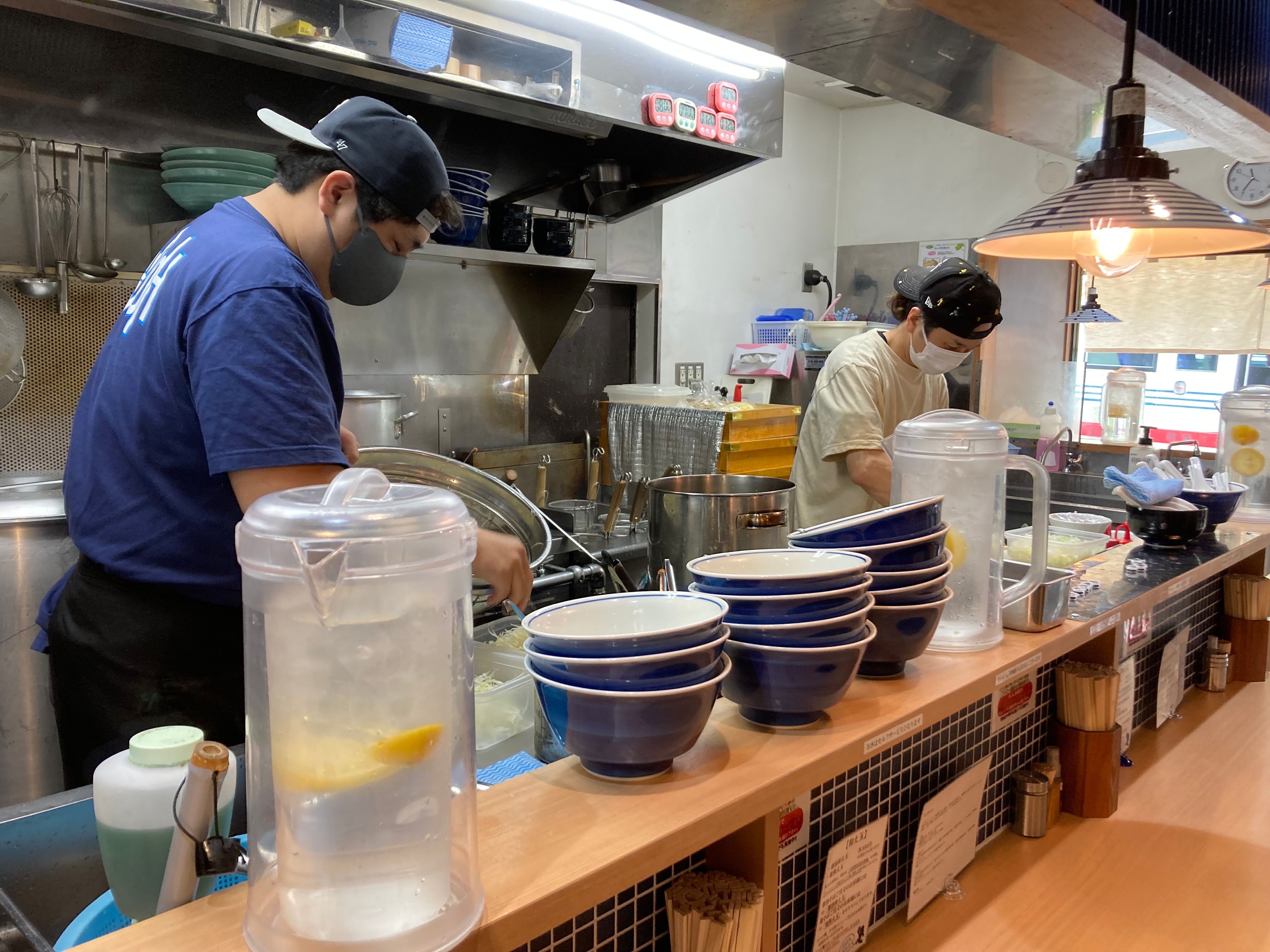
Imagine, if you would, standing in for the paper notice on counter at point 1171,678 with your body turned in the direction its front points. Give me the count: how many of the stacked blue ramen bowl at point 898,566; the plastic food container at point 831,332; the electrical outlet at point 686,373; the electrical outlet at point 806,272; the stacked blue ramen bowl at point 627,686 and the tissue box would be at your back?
4

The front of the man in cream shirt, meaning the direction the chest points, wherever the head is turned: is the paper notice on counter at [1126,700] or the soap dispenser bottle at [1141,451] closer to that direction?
the paper notice on counter

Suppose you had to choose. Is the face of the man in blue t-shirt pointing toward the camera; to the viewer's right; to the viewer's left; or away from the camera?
to the viewer's right

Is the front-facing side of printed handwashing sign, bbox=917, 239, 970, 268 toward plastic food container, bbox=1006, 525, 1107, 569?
yes

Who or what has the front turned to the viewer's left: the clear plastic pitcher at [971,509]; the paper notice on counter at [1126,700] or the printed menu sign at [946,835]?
the clear plastic pitcher

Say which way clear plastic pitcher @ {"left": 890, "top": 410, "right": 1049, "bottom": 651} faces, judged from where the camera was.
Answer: facing to the left of the viewer

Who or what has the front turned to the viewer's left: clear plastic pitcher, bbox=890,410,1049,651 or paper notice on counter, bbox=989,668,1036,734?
the clear plastic pitcher

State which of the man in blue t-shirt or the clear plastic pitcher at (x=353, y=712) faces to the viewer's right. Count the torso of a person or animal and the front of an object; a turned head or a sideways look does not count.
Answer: the man in blue t-shirt

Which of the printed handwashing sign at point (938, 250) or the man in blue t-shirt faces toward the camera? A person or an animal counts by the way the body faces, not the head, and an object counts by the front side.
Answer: the printed handwashing sign

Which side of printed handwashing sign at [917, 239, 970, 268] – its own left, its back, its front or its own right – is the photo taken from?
front

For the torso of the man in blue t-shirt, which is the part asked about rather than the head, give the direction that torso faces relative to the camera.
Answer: to the viewer's right
